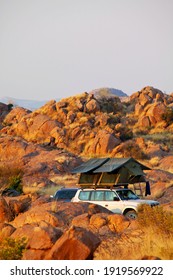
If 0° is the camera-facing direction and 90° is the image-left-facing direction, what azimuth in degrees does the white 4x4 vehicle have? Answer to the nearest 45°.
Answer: approximately 315°

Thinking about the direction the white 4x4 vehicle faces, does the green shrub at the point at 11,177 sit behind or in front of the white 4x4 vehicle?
behind

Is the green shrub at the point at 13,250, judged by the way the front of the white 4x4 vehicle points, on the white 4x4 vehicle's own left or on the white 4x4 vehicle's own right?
on the white 4x4 vehicle's own right
